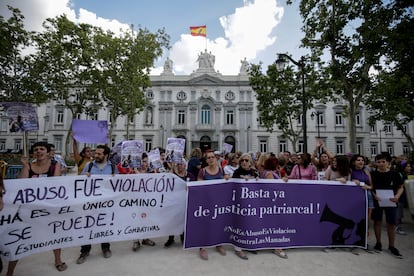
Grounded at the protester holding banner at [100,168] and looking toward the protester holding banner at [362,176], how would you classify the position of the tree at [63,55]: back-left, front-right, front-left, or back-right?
back-left

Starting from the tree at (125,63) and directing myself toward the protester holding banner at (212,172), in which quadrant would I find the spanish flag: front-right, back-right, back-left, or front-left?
back-left

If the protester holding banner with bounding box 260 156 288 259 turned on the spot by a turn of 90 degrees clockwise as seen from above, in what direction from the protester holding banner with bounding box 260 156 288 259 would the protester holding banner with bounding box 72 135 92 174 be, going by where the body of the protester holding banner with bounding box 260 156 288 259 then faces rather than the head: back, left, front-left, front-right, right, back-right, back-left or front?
front

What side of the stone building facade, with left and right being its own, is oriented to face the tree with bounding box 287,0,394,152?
front

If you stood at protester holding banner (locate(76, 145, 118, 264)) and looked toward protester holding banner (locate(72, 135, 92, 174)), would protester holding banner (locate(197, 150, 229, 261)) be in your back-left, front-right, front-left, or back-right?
back-right

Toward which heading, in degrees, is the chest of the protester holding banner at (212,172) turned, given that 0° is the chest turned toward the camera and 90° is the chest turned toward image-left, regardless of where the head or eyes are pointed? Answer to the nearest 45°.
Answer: approximately 0°

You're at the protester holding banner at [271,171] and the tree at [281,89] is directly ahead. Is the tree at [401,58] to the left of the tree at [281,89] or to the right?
right

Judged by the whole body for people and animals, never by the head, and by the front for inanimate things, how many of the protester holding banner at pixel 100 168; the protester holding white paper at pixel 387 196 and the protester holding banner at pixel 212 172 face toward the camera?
3
